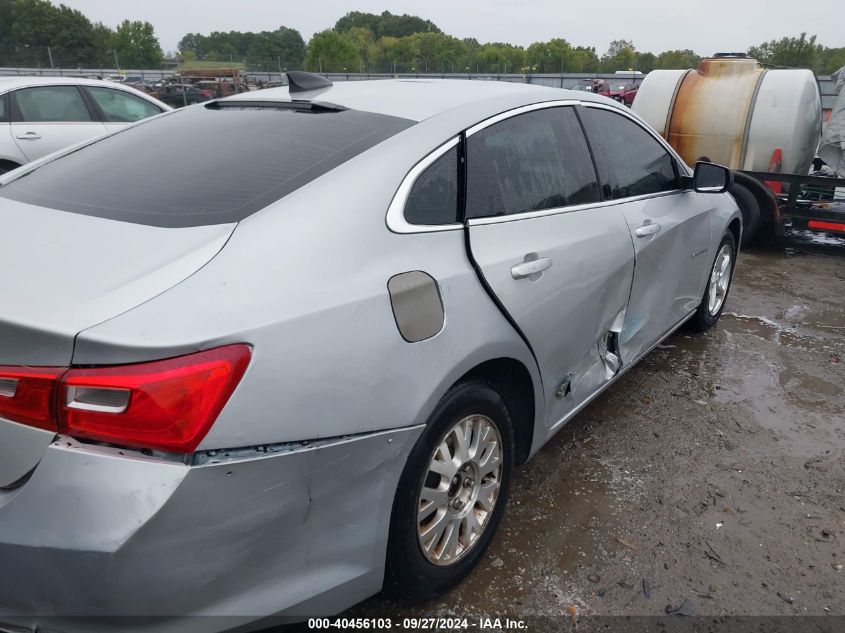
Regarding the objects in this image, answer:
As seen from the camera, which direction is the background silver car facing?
to the viewer's right

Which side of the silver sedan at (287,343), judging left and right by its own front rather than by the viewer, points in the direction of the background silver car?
left

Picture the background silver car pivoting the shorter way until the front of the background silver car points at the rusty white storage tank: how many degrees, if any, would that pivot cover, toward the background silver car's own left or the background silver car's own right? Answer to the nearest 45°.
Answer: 0° — it already faces it

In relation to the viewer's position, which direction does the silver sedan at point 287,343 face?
facing away from the viewer and to the right of the viewer

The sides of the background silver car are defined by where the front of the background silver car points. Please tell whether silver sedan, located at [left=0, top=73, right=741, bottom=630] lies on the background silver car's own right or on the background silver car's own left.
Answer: on the background silver car's own right

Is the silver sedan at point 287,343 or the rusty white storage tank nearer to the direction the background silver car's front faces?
the rusty white storage tank
